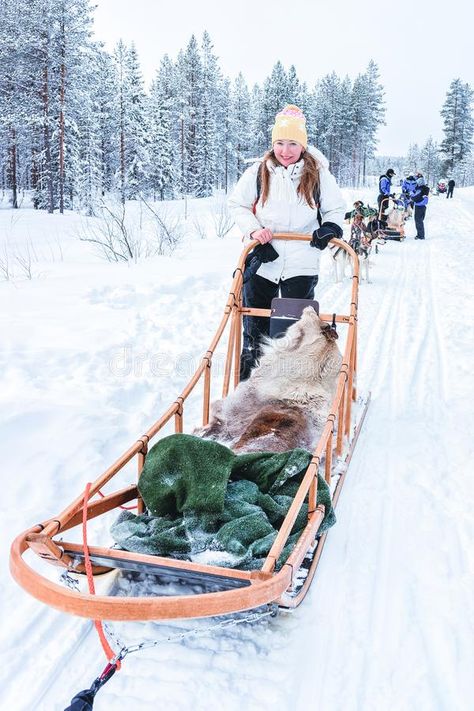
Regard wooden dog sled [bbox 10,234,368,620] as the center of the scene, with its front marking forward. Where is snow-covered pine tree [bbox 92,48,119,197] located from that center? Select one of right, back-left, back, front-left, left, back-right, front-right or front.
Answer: back-right

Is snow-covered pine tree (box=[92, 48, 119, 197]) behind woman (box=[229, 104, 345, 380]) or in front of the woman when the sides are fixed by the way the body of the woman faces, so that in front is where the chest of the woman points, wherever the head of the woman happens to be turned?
behind

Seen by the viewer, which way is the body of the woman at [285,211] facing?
toward the camera

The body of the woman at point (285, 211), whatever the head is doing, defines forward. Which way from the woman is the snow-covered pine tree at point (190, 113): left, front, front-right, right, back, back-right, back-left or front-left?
back

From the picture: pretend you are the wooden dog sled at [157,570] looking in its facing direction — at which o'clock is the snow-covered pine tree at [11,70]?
The snow-covered pine tree is roughly at 4 o'clock from the wooden dog sled.

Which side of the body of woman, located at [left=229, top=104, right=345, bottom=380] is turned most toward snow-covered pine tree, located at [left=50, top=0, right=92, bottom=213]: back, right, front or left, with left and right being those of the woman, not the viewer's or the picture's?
back

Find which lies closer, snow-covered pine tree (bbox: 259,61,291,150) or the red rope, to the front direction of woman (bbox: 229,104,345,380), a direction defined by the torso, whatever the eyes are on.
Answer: the red rope

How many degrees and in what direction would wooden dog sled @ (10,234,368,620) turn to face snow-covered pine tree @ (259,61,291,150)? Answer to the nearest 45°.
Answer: approximately 135° to its right

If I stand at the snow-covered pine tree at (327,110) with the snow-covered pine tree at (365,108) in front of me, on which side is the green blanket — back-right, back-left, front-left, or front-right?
back-right

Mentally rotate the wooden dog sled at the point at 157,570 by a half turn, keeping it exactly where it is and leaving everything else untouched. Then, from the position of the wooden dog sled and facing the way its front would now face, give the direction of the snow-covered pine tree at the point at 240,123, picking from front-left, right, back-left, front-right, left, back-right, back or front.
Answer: front-left

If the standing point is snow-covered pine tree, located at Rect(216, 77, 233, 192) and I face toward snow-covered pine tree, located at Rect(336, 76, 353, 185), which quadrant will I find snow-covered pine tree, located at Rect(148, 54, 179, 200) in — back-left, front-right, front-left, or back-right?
back-right

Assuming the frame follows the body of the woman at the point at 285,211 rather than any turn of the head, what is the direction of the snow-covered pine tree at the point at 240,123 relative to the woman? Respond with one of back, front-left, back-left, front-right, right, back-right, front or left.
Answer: back

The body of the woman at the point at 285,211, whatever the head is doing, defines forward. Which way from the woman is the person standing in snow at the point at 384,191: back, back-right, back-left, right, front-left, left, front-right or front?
back

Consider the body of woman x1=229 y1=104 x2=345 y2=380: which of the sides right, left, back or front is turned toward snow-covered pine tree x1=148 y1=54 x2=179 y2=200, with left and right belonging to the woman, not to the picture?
back

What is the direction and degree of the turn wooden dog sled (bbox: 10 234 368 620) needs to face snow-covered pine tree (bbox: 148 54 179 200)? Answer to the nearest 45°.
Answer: approximately 135° to its right
